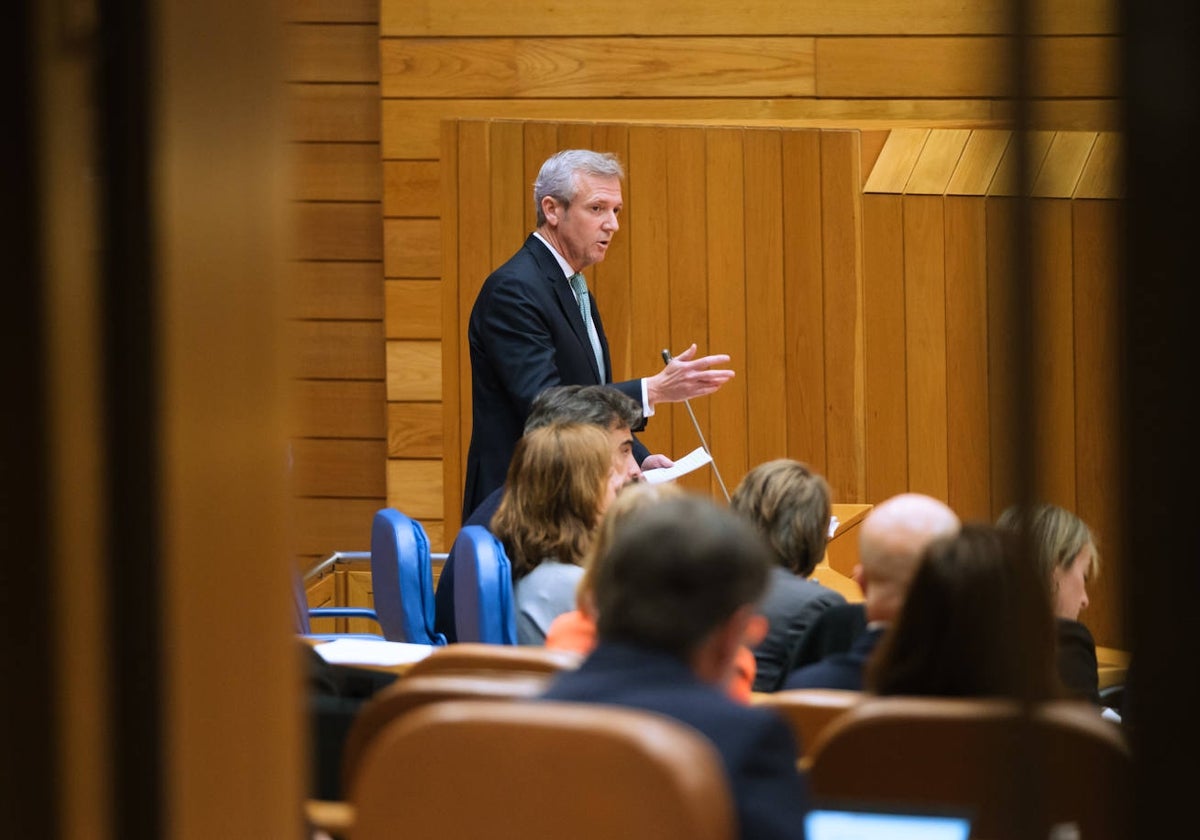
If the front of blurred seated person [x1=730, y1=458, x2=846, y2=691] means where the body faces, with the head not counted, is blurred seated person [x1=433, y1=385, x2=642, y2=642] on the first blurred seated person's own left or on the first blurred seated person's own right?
on the first blurred seated person's own left

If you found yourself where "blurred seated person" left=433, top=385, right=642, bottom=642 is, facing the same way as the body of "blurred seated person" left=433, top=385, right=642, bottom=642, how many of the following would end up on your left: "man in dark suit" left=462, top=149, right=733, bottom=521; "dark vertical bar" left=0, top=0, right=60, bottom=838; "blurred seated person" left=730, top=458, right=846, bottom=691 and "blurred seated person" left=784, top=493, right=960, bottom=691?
1

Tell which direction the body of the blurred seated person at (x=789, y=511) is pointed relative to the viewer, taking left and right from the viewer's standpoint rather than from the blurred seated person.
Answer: facing away from the viewer and to the right of the viewer

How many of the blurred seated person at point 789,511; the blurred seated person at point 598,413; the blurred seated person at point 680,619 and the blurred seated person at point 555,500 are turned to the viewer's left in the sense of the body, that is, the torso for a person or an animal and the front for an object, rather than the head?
0

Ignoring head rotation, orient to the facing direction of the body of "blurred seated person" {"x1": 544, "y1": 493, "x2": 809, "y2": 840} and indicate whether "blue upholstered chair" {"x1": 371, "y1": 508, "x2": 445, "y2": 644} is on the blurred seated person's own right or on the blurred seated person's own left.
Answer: on the blurred seated person's own left

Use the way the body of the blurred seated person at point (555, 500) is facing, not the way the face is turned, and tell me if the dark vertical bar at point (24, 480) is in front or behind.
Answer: behind

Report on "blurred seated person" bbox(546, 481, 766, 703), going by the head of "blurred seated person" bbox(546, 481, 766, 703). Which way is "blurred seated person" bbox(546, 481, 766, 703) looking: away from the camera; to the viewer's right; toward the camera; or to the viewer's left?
away from the camera

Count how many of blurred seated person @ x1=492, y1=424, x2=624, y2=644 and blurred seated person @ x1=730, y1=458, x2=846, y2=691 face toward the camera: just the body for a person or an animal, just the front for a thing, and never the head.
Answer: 0

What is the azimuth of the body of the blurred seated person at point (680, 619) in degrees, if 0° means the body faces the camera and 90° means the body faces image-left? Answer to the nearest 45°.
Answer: approximately 225°

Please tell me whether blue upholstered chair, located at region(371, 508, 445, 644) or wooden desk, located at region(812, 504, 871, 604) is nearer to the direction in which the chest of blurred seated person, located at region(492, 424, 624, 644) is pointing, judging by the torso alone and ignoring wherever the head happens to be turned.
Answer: the wooden desk

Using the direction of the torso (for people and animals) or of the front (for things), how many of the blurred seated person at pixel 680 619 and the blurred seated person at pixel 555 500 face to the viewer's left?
0

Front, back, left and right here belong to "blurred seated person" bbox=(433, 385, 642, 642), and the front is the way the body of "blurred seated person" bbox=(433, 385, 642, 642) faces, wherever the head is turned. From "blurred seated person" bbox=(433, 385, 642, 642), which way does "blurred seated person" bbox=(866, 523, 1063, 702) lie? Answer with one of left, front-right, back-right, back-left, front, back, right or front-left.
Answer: right
